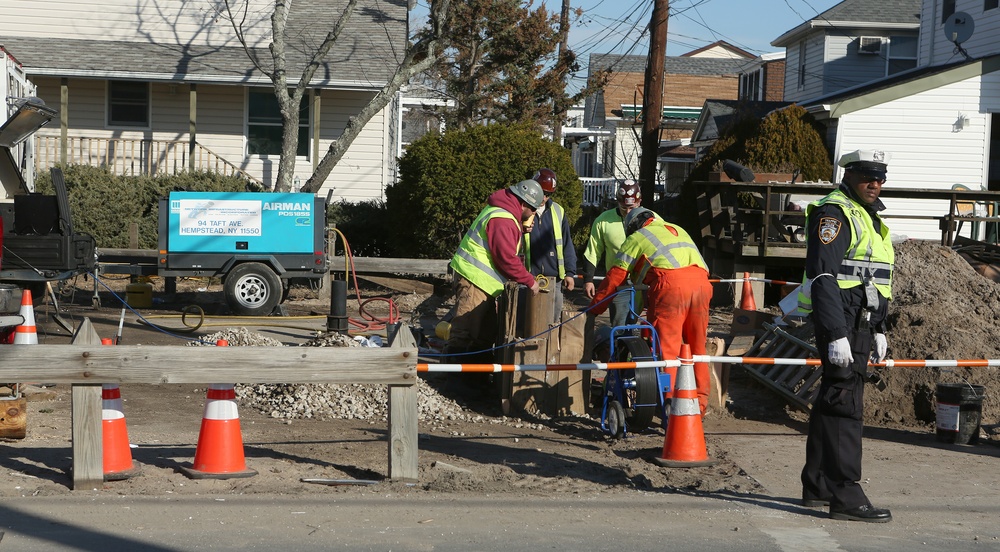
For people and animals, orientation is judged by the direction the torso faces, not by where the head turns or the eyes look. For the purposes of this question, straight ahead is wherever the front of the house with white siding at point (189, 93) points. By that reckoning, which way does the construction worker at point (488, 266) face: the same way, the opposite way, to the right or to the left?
to the left

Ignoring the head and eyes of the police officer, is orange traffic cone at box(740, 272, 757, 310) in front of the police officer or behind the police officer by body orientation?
behind

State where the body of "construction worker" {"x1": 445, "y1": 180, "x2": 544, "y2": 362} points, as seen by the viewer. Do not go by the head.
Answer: to the viewer's right

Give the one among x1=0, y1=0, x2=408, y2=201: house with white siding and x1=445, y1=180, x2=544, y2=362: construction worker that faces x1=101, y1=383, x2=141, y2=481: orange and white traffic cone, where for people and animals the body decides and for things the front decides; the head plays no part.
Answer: the house with white siding

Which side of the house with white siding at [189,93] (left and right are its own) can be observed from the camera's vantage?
front

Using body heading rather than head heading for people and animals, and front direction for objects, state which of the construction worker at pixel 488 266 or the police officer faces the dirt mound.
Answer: the construction worker

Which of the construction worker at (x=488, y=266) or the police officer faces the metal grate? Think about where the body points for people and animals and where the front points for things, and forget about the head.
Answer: the construction worker

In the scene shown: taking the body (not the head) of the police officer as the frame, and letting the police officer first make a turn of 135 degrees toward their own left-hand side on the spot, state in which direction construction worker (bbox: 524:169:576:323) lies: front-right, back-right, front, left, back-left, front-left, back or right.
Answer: front-left

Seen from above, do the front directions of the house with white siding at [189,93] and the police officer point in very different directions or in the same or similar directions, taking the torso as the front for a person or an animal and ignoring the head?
same or similar directions

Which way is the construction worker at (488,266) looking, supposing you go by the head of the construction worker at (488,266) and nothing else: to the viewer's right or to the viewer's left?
to the viewer's right

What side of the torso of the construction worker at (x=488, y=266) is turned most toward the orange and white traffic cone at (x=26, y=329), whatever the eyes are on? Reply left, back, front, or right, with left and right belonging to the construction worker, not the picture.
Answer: back

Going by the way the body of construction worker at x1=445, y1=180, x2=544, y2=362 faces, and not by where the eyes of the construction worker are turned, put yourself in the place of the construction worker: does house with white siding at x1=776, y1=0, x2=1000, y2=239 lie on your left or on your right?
on your left

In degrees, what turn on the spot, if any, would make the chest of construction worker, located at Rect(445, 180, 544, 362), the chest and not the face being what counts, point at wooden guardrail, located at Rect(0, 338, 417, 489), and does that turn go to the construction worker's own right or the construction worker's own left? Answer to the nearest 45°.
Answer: approximately 135° to the construction worker's own right

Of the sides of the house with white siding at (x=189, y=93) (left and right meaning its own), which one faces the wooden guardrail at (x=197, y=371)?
front

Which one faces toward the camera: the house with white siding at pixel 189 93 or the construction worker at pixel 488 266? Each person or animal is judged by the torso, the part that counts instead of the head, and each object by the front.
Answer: the house with white siding

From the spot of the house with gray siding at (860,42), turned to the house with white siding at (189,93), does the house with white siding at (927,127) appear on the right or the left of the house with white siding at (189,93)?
left

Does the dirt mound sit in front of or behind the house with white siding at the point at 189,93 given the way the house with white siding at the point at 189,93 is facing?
in front

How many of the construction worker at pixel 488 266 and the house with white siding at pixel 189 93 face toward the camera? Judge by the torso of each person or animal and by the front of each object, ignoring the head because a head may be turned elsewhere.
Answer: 1

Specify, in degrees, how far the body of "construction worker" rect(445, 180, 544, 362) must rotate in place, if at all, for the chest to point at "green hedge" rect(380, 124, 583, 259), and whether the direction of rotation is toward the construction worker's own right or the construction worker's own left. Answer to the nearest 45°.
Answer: approximately 90° to the construction worker's own left
